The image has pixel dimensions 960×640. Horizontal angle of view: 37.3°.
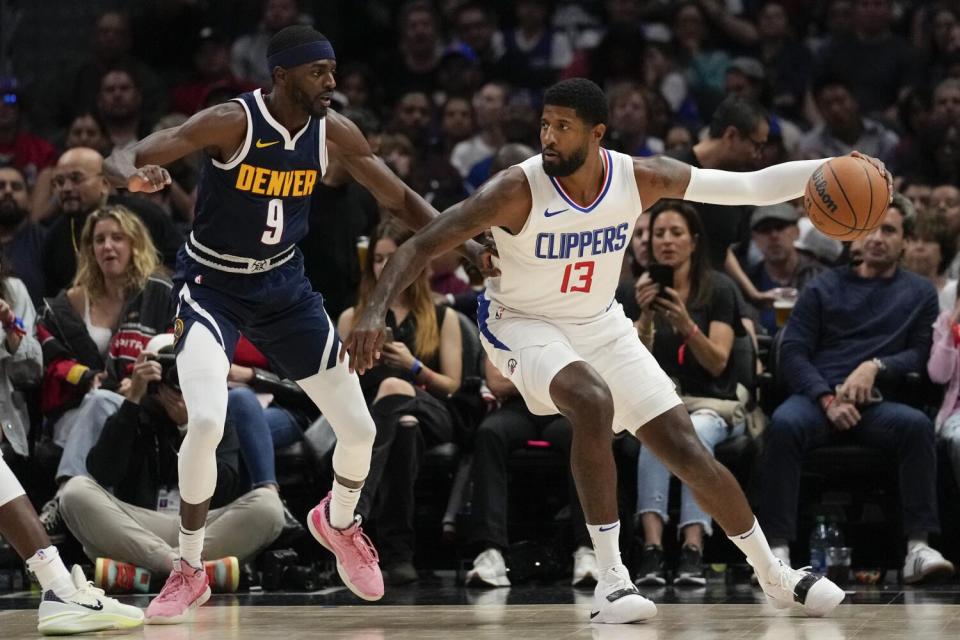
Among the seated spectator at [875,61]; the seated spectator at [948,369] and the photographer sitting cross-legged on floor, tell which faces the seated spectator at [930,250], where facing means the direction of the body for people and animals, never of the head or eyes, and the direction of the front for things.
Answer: the seated spectator at [875,61]

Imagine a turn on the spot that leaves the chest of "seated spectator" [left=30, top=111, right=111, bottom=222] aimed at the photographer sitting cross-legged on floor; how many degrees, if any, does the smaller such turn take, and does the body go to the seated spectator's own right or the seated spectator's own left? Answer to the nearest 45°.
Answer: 0° — they already face them

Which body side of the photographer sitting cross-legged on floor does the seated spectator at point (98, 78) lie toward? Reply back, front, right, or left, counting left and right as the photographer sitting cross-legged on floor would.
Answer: back

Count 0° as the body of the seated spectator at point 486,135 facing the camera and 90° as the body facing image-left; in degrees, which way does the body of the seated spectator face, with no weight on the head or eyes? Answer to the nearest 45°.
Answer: approximately 0°

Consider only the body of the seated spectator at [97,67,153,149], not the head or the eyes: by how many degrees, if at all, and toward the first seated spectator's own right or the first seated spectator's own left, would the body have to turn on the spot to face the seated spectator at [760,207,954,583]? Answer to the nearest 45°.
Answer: approximately 45° to the first seated spectator's own left

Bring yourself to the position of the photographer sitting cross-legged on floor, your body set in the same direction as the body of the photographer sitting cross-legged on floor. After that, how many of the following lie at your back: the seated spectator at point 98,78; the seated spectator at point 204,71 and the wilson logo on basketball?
2

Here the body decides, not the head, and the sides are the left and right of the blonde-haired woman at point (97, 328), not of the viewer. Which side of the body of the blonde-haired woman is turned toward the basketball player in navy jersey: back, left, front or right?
front
